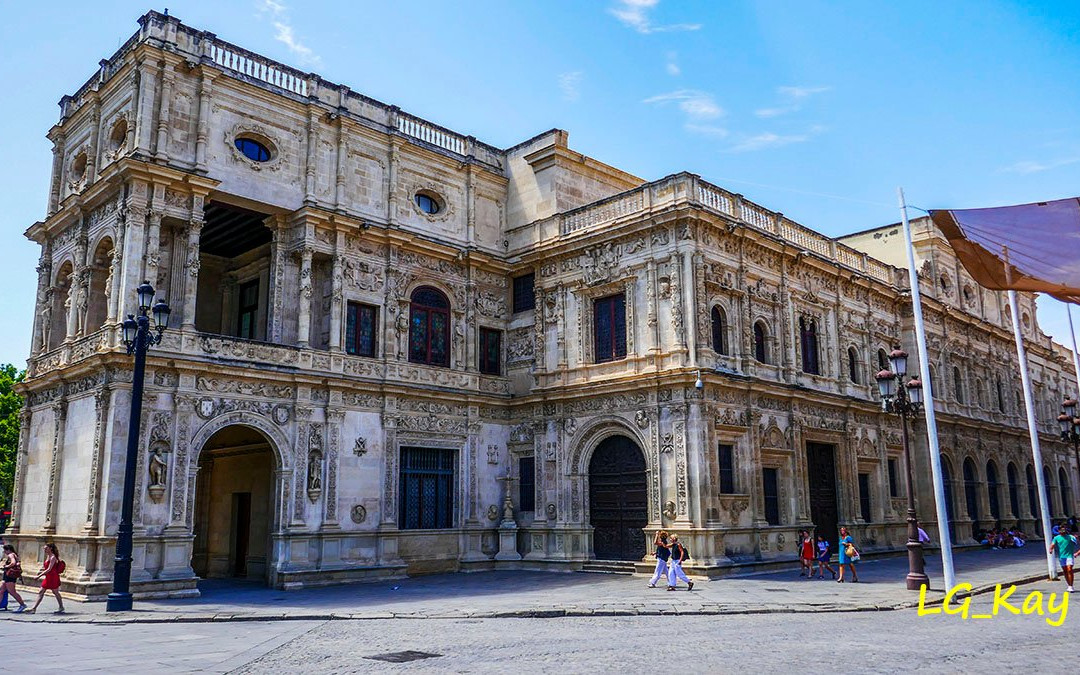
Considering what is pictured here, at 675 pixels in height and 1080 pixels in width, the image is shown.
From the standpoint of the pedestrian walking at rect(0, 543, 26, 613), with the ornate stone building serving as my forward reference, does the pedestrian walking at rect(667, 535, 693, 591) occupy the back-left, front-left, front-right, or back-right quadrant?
front-right

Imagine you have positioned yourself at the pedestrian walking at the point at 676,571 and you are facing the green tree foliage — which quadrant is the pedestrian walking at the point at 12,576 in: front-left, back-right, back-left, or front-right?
front-left

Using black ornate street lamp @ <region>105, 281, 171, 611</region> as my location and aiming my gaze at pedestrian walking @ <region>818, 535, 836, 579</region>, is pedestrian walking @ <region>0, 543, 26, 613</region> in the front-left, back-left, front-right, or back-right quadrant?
back-left

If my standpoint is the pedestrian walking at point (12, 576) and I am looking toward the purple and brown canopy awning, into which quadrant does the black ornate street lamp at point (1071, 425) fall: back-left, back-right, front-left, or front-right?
front-left

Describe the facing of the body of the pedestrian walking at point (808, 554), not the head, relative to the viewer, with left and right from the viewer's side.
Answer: facing the viewer

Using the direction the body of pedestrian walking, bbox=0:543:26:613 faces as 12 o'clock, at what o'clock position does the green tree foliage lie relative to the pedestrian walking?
The green tree foliage is roughly at 3 o'clock from the pedestrian walking.

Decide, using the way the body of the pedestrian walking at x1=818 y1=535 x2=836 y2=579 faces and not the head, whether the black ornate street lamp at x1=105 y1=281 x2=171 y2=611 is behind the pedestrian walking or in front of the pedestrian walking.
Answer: in front
